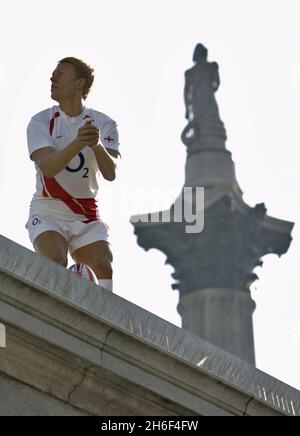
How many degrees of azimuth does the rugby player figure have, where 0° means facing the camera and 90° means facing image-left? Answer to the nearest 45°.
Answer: approximately 0°

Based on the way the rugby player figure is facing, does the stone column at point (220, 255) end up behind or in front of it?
behind

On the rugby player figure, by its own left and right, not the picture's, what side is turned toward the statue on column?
back
